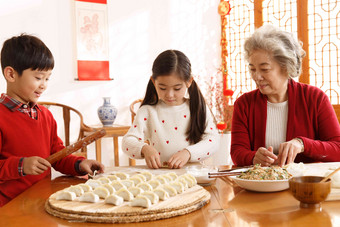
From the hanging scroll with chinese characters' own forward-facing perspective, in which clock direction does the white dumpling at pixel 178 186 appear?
The white dumpling is roughly at 12 o'clock from the hanging scroll with chinese characters.

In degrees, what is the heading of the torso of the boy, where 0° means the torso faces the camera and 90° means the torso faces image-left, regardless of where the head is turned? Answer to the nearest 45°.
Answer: approximately 315°

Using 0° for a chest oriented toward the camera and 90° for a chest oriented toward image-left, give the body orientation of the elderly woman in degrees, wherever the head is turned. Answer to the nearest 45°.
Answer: approximately 45°

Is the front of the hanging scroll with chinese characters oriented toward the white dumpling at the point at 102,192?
yes

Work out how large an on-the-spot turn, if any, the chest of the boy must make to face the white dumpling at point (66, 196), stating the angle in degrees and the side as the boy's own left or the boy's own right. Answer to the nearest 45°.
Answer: approximately 45° to the boy's own right
